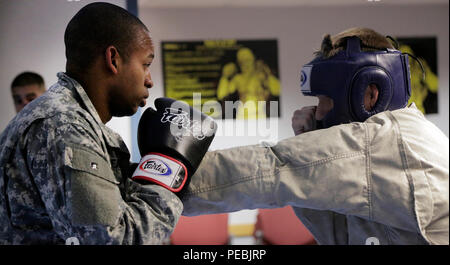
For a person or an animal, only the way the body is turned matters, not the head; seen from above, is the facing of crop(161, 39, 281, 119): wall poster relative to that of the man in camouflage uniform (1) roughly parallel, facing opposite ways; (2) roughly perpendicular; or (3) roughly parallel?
roughly perpendicular

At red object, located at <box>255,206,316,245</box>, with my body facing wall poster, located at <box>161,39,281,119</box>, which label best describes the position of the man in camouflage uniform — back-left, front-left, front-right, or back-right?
back-left

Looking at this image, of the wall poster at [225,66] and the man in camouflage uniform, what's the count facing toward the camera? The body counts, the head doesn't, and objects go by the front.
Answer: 1

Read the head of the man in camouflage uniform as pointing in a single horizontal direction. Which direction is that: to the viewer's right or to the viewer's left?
to the viewer's right

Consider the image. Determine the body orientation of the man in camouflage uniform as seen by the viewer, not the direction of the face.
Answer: to the viewer's right

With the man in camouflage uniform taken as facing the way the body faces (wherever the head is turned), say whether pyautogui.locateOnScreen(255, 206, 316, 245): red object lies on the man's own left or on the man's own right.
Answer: on the man's own left

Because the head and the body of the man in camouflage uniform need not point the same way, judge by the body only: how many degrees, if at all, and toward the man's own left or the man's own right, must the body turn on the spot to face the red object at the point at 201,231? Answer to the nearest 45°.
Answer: approximately 90° to the man's own left

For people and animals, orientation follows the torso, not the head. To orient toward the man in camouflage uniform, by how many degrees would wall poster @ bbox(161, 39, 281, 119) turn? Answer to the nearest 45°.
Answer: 0° — it already faces them
